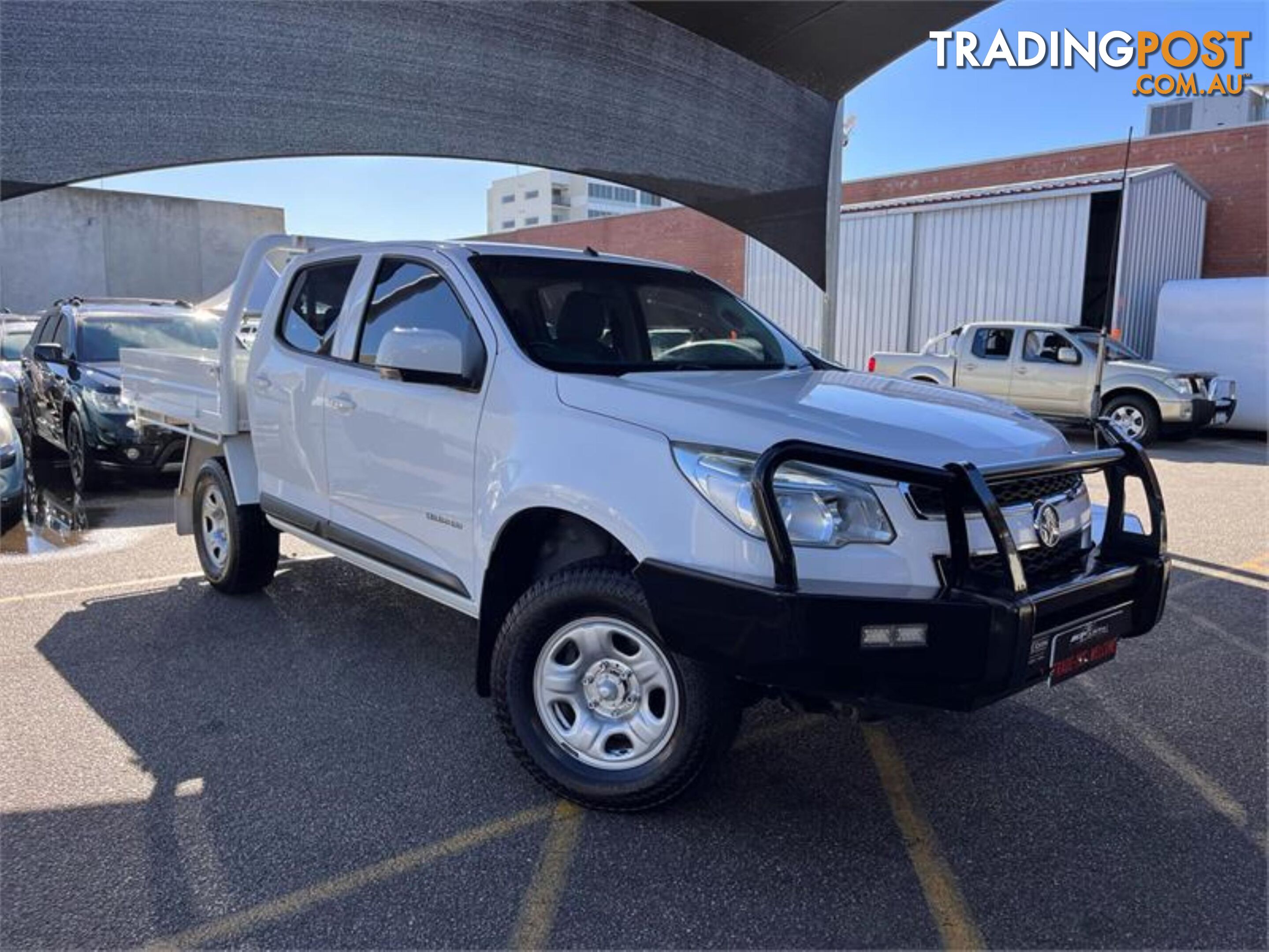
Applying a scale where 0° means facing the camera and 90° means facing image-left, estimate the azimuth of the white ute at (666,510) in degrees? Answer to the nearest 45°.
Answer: approximately 315°

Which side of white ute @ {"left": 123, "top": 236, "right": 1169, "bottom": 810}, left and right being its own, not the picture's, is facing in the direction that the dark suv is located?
back

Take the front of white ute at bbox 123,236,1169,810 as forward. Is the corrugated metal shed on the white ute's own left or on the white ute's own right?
on the white ute's own left

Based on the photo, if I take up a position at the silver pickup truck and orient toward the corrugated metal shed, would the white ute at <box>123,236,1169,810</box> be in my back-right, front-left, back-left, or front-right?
back-left

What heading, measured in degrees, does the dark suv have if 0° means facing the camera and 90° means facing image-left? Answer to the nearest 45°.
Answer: approximately 315°

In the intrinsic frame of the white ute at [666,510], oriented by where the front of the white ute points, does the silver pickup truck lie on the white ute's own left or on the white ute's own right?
on the white ute's own left

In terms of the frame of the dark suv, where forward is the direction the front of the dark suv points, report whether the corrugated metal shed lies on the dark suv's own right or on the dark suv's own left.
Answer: on the dark suv's own left
